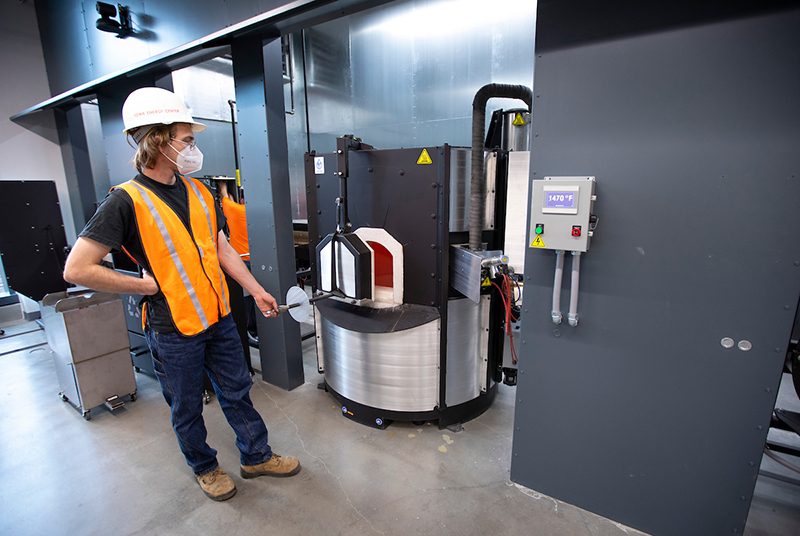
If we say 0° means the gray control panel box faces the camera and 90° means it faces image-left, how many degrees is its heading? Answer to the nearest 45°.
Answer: approximately 0°

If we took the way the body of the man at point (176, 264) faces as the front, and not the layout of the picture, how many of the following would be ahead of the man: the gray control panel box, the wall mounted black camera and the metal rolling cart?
1

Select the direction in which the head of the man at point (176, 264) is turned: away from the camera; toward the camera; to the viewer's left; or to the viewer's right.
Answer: to the viewer's right

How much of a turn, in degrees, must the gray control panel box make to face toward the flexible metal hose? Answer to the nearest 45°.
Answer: approximately 135° to its right

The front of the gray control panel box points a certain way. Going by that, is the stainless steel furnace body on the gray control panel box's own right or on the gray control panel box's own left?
on the gray control panel box's own right

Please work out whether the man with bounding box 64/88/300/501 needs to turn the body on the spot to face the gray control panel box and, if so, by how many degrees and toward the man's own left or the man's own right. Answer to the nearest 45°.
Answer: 0° — they already face it

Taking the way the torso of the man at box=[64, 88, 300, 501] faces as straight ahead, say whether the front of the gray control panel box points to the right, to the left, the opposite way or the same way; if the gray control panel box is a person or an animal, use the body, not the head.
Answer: to the right

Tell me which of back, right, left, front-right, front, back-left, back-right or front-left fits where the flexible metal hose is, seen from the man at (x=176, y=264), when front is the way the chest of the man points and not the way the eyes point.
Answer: front-left

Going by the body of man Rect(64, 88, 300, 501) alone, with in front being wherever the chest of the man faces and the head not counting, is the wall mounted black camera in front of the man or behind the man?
behind
